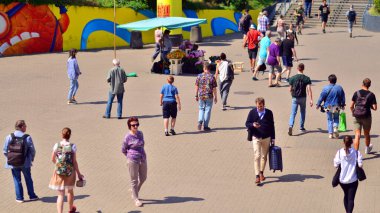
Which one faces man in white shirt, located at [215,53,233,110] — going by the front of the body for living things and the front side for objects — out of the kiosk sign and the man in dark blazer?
the kiosk sign

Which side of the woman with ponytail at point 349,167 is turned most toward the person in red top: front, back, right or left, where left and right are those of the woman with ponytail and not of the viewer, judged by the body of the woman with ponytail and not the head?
front

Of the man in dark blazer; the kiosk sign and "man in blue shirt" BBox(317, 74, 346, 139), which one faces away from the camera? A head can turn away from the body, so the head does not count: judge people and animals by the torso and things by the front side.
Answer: the man in blue shirt

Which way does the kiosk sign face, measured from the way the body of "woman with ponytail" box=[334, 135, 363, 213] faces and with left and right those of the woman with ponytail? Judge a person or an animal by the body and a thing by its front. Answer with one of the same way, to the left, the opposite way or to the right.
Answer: the opposite way

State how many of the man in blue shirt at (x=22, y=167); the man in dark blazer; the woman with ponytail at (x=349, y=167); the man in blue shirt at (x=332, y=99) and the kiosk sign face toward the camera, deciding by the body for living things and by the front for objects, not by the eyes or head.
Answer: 2

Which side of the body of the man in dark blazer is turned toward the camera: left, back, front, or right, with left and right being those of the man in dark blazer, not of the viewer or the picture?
front

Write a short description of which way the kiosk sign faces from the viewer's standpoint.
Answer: facing the viewer

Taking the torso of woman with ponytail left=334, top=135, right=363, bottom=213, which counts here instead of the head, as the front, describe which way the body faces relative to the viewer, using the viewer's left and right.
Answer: facing away from the viewer

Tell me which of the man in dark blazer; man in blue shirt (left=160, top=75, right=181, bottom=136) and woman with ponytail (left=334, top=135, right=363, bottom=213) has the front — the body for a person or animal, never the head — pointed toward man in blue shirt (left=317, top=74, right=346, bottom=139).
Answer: the woman with ponytail

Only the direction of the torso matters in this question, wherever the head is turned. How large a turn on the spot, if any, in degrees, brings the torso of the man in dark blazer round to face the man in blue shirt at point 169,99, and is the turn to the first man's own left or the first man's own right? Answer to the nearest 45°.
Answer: approximately 135° to the first man's own right

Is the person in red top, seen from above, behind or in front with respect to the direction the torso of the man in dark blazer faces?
behind

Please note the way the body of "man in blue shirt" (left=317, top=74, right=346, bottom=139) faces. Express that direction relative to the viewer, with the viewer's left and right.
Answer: facing away from the viewer

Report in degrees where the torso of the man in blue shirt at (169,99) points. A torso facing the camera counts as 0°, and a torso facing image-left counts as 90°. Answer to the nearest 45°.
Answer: approximately 180°
